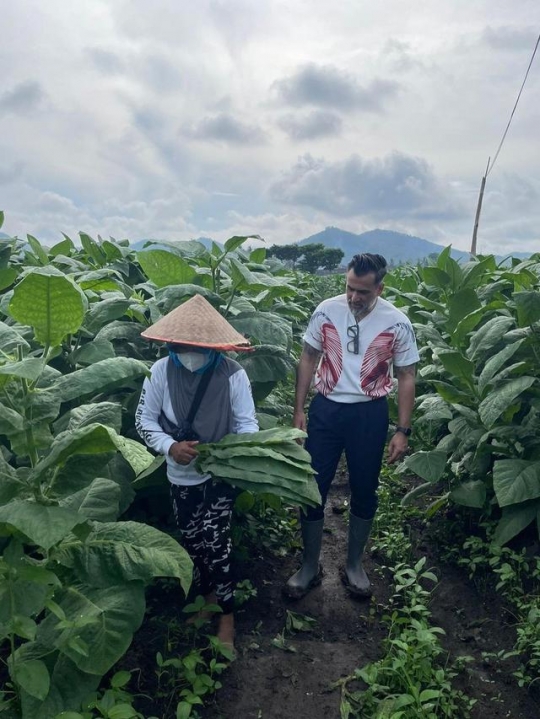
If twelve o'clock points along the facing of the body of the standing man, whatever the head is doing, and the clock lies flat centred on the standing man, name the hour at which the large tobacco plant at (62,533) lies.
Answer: The large tobacco plant is roughly at 1 o'clock from the standing man.

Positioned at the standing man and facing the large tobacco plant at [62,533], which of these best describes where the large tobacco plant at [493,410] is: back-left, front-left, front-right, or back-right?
back-left

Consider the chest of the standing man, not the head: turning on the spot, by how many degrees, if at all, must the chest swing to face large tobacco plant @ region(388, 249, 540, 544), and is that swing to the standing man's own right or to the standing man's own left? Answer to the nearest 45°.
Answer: approximately 90° to the standing man's own left

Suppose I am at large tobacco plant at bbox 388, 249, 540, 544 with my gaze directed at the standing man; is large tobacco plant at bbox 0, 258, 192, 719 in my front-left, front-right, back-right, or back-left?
front-left

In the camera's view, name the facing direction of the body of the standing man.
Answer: toward the camera
